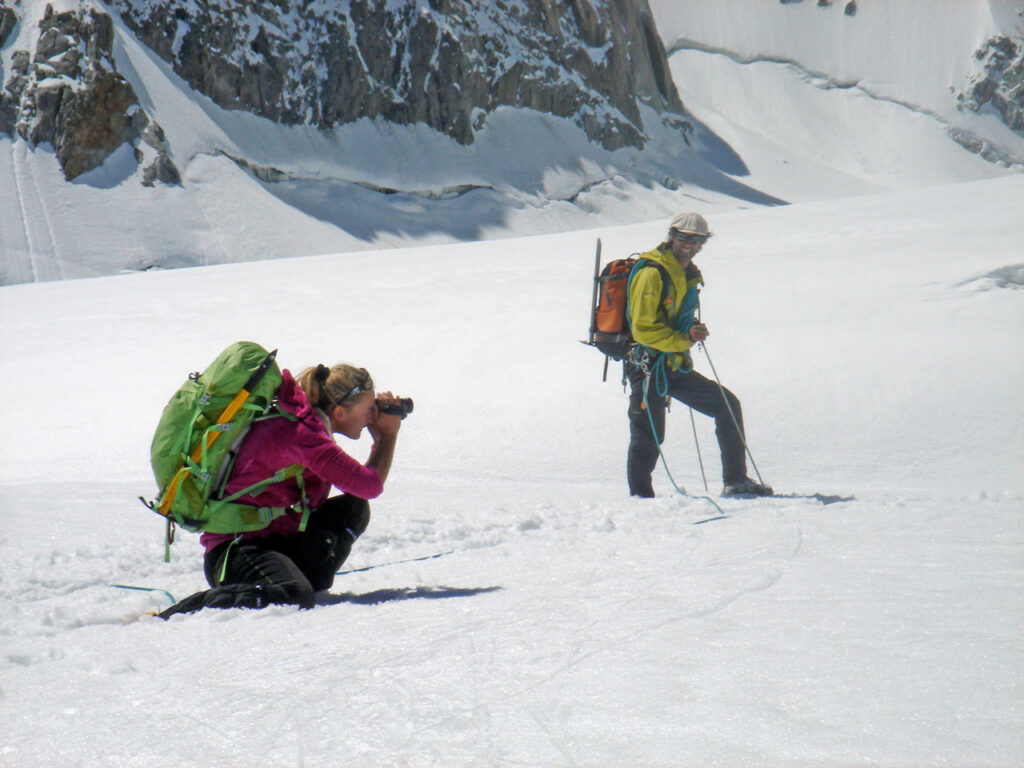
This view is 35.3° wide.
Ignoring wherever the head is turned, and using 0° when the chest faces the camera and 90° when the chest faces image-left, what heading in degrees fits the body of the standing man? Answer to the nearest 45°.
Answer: approximately 315°

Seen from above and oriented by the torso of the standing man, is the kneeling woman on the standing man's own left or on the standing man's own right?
on the standing man's own right

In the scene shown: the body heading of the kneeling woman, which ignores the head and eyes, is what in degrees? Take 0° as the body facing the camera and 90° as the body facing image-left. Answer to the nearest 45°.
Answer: approximately 270°

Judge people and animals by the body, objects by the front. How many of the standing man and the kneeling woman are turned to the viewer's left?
0

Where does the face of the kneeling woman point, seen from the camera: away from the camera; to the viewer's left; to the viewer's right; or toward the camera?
to the viewer's right
